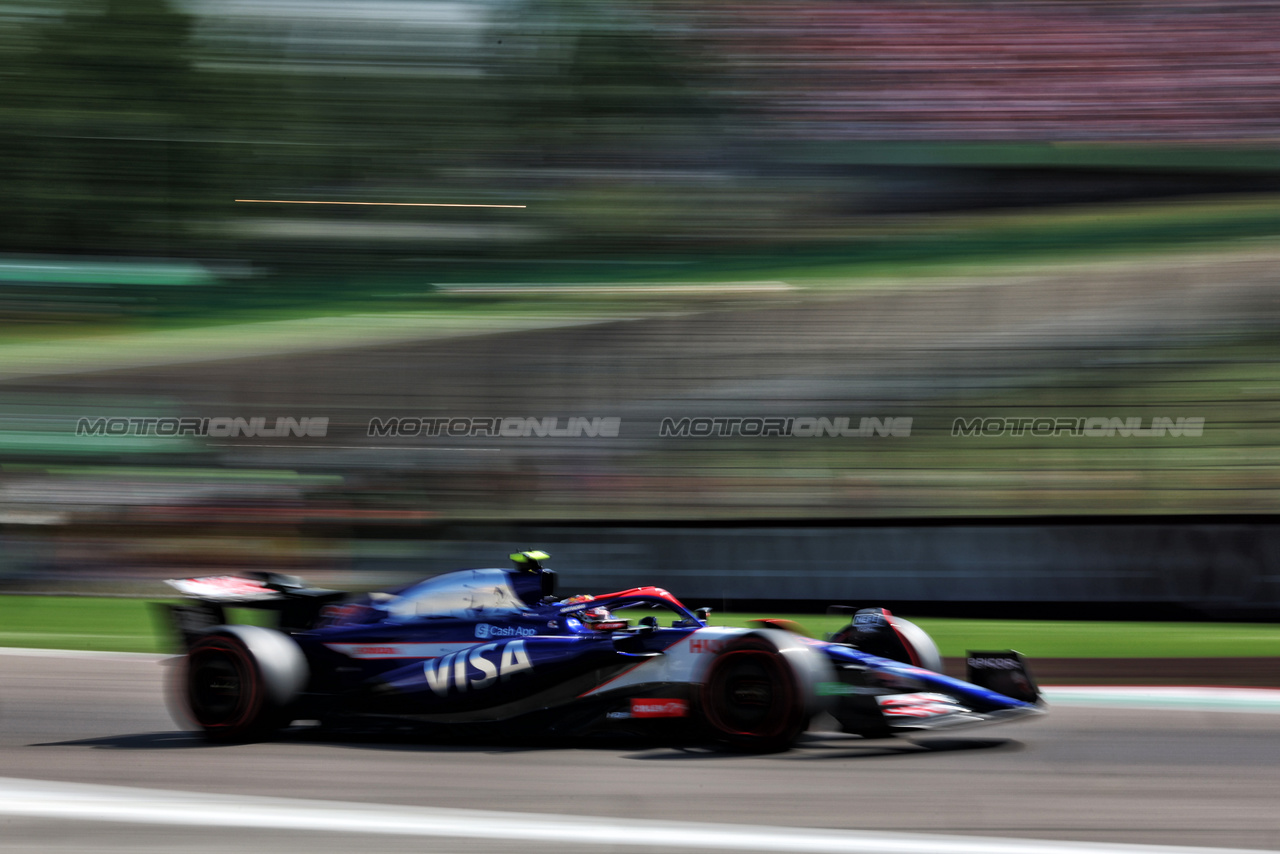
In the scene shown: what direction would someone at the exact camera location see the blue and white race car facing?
facing the viewer and to the right of the viewer
